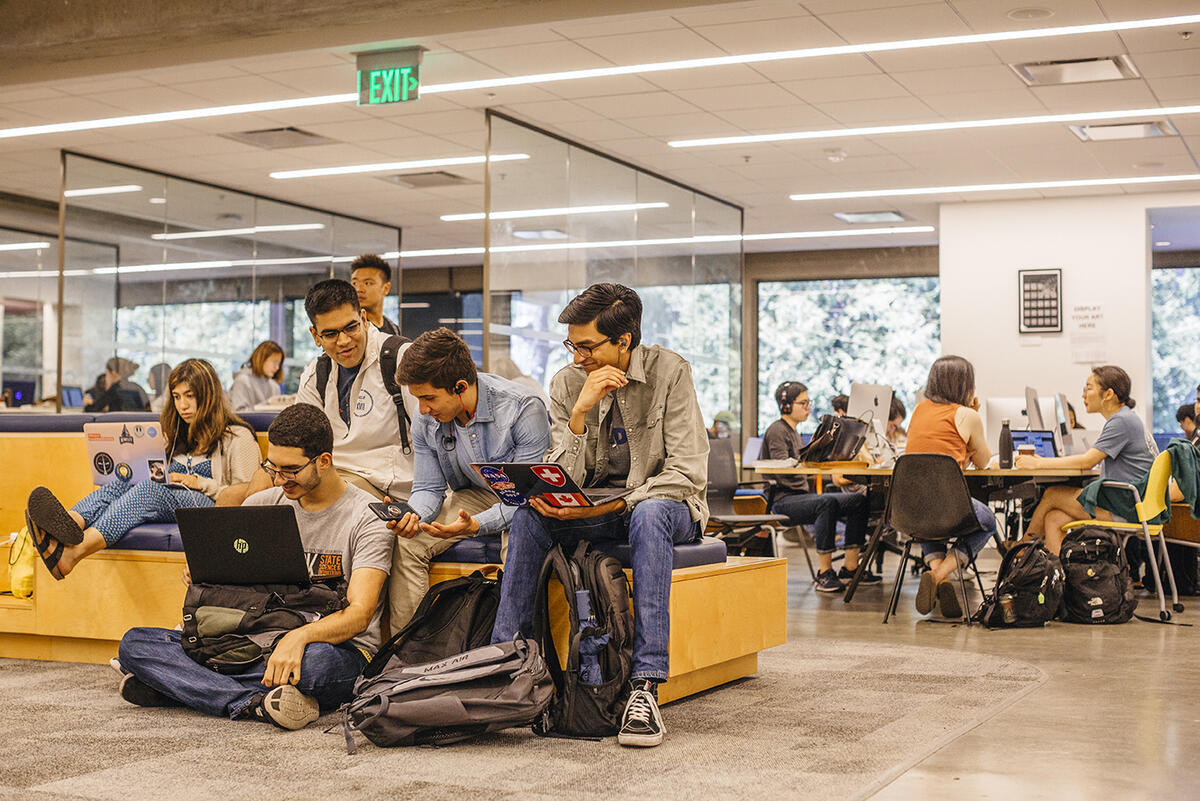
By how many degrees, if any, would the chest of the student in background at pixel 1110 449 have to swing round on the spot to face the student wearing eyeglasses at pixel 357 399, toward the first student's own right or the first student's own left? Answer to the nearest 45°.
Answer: approximately 45° to the first student's own left

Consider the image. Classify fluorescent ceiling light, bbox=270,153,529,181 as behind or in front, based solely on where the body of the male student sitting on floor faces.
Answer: behind

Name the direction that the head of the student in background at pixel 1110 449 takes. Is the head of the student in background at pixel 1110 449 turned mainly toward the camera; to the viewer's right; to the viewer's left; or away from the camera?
to the viewer's left

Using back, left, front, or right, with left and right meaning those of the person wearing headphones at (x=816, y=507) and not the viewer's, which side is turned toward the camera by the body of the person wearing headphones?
right

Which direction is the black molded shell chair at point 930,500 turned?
away from the camera

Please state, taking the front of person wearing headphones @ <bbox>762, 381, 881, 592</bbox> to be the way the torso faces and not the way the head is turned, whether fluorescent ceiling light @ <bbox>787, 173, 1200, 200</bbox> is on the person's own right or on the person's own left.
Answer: on the person's own left

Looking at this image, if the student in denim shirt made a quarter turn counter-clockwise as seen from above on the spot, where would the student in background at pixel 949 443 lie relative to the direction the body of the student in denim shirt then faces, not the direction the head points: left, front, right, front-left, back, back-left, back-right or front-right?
left

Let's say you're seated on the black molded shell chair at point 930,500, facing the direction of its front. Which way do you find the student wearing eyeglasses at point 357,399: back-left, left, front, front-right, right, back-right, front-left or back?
back-left

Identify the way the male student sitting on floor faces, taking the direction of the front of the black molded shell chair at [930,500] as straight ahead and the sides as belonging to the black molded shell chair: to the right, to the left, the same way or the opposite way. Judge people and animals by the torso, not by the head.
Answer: the opposite way

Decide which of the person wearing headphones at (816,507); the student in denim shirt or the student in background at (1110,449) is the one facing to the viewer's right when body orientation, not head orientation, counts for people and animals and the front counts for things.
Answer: the person wearing headphones

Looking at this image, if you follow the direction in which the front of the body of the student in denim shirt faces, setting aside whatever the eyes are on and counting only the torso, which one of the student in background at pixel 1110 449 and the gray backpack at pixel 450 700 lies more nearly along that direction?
the gray backpack

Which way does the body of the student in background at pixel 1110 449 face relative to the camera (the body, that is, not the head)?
to the viewer's left

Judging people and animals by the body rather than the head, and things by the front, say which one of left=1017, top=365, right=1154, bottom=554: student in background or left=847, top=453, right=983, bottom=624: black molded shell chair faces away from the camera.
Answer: the black molded shell chair
